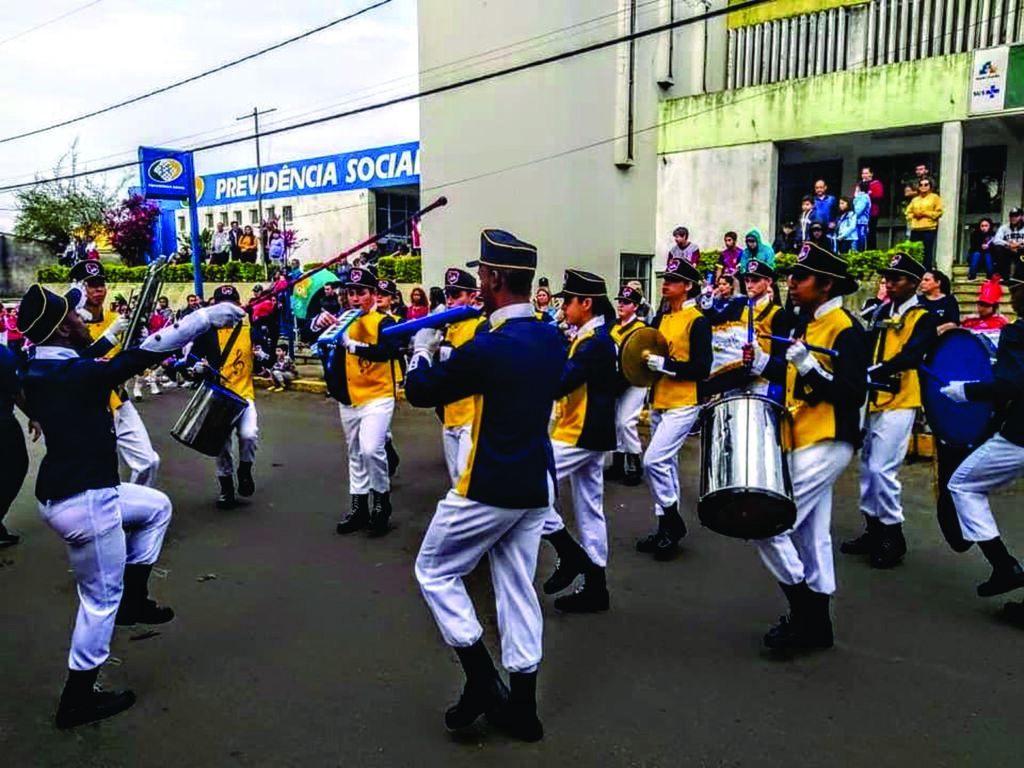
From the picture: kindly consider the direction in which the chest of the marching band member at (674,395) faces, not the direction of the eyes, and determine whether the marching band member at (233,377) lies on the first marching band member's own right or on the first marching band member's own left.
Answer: on the first marching band member's own right

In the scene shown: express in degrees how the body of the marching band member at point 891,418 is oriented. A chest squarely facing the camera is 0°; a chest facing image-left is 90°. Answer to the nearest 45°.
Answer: approximately 45°

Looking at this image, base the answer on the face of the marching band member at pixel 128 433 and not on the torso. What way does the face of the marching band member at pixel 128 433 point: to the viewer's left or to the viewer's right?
to the viewer's right

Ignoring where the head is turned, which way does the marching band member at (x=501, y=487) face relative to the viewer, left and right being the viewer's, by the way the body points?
facing away from the viewer and to the left of the viewer
